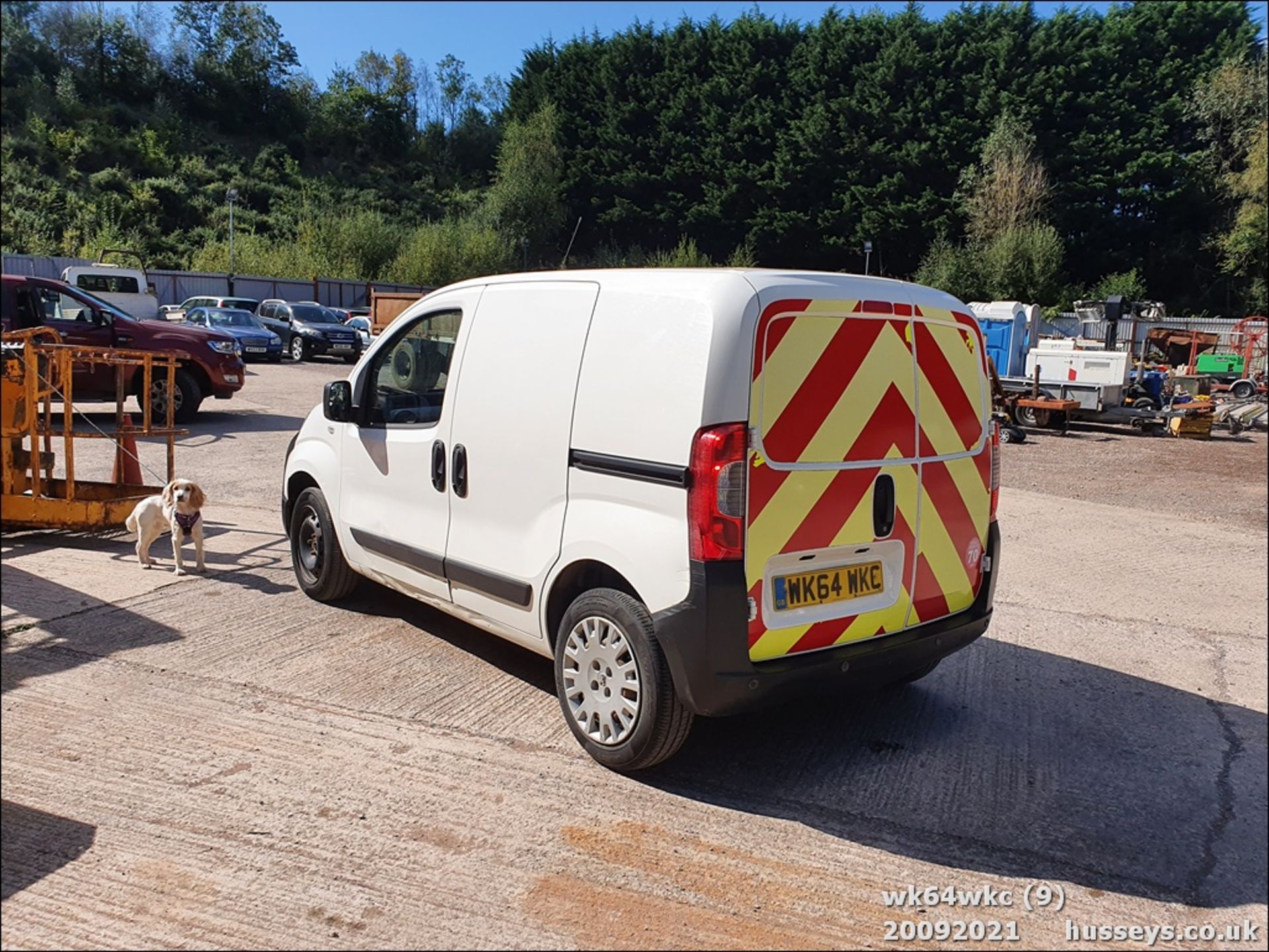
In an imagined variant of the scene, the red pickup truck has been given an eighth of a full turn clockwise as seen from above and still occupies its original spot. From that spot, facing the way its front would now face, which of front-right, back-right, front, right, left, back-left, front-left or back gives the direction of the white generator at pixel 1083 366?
left

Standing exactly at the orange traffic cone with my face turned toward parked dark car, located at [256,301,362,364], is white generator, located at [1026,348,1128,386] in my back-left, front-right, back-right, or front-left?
front-right

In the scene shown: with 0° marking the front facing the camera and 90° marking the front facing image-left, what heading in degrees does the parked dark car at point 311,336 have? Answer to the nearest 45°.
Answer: approximately 315°

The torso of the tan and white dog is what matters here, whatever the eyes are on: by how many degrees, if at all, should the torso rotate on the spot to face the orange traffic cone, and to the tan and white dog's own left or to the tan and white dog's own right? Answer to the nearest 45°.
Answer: approximately 135° to the tan and white dog's own left

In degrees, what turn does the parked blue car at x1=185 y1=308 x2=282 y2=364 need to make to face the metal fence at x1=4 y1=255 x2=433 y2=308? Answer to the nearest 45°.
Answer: approximately 135° to its left

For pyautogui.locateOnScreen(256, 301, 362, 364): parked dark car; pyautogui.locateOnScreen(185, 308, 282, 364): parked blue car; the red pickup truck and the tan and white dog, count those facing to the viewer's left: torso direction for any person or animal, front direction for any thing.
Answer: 0

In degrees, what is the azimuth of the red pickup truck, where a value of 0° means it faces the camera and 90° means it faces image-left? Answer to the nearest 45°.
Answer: approximately 315°

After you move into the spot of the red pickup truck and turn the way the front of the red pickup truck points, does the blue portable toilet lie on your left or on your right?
on your left

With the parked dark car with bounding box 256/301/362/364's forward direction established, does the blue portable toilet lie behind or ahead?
ahead

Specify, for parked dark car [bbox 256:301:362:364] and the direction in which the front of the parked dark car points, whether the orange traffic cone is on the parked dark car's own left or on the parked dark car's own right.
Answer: on the parked dark car's own right

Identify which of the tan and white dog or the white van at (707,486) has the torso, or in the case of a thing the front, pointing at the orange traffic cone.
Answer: the white van

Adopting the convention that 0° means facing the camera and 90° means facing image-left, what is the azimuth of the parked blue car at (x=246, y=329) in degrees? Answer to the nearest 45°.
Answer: approximately 315°
